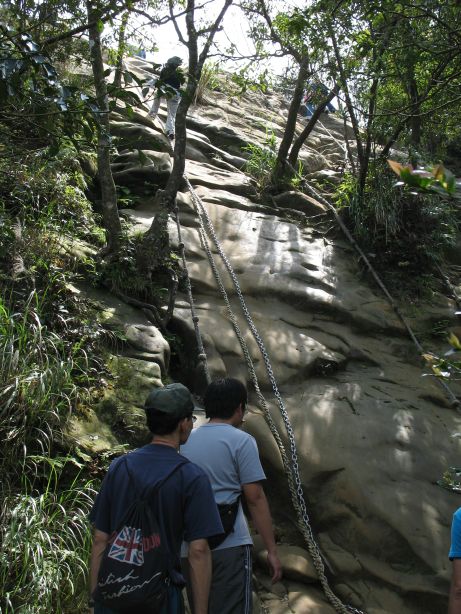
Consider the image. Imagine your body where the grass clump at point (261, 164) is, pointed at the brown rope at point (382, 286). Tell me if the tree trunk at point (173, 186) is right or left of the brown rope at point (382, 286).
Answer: right

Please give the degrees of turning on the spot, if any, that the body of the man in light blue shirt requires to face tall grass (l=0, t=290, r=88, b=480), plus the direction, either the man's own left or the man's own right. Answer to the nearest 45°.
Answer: approximately 90° to the man's own left

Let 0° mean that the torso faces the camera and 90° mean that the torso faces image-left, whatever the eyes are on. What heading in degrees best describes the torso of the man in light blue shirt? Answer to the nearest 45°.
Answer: approximately 225°

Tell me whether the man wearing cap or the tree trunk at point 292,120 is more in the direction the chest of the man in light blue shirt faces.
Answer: the tree trunk

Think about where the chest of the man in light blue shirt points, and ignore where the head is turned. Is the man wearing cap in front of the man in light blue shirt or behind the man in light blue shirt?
behind

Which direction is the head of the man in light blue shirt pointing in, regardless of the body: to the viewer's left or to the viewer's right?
to the viewer's right
